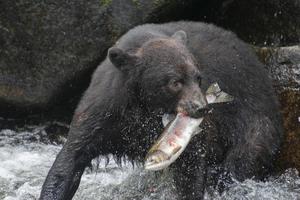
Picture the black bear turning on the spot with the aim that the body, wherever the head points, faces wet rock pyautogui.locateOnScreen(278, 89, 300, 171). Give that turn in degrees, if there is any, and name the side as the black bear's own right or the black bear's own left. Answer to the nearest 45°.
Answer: approximately 135° to the black bear's own left

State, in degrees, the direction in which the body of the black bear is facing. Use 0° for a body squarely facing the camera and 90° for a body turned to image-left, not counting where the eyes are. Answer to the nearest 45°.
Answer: approximately 45°

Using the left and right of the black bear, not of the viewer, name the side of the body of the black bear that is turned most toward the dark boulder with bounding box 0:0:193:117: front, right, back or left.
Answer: right

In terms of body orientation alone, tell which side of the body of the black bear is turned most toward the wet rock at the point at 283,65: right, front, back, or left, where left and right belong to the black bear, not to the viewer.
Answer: back
